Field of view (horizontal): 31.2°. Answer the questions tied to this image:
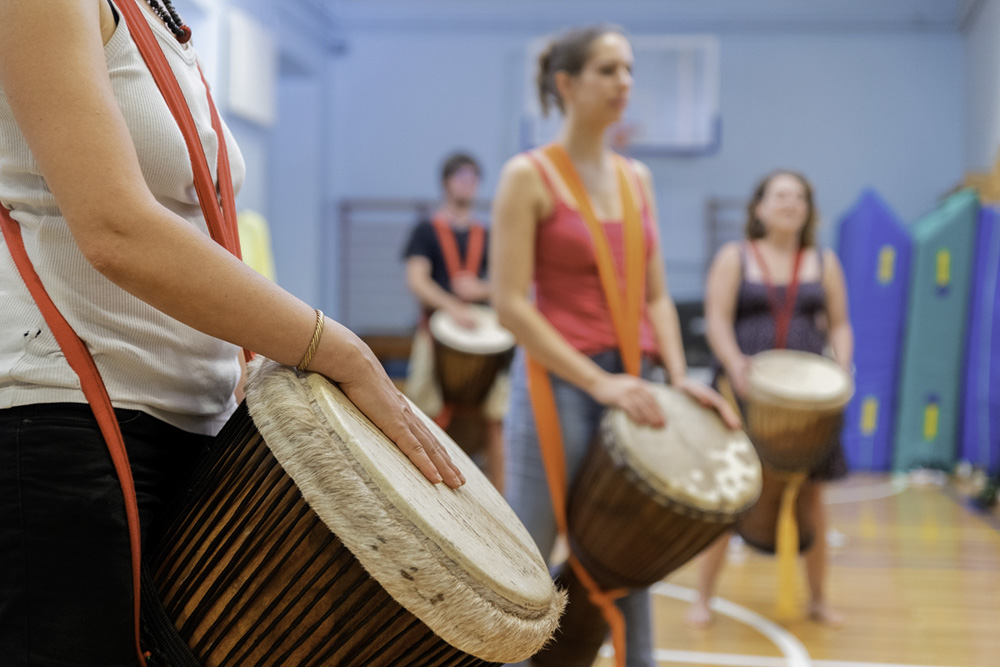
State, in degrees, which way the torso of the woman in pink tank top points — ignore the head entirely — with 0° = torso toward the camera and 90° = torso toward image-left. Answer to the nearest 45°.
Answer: approximately 315°

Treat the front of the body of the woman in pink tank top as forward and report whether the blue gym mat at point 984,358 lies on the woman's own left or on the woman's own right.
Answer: on the woman's own left

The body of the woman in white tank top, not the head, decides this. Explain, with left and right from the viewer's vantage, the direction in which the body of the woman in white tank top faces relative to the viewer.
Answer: facing to the right of the viewer

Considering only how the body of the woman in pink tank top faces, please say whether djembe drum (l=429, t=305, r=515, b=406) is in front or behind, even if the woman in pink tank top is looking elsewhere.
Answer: behind
